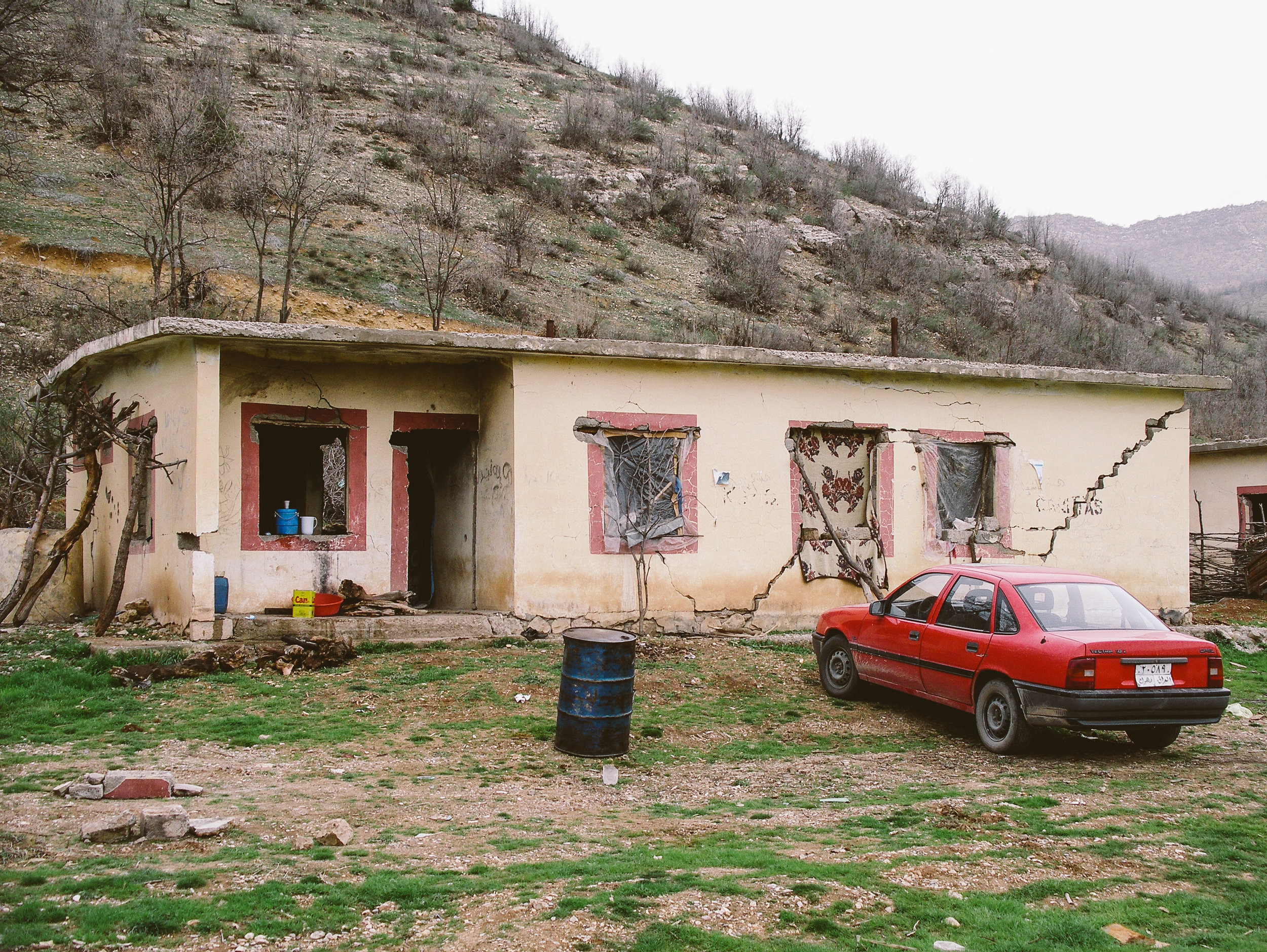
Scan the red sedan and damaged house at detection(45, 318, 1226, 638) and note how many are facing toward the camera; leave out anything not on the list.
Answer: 1

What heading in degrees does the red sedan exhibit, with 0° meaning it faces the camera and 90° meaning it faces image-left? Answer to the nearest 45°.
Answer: approximately 135°

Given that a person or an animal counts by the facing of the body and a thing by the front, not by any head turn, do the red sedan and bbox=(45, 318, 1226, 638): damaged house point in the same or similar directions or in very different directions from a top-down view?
very different directions

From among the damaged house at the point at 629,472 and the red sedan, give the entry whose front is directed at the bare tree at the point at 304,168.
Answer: the red sedan

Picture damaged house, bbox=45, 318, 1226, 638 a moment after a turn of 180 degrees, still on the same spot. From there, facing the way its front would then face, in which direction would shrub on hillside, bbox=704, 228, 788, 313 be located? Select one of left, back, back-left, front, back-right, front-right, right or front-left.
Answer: front

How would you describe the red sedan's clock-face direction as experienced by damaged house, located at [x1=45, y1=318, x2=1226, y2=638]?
The red sedan is roughly at 11 o'clock from the damaged house.

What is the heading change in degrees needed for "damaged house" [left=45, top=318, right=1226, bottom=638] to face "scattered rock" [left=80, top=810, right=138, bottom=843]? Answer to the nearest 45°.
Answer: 0° — it already faces it

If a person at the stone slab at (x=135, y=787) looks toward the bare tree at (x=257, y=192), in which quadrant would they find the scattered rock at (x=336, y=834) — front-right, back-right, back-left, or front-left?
back-right

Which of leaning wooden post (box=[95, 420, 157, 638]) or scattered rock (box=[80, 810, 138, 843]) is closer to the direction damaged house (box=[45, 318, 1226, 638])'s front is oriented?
the scattered rock
